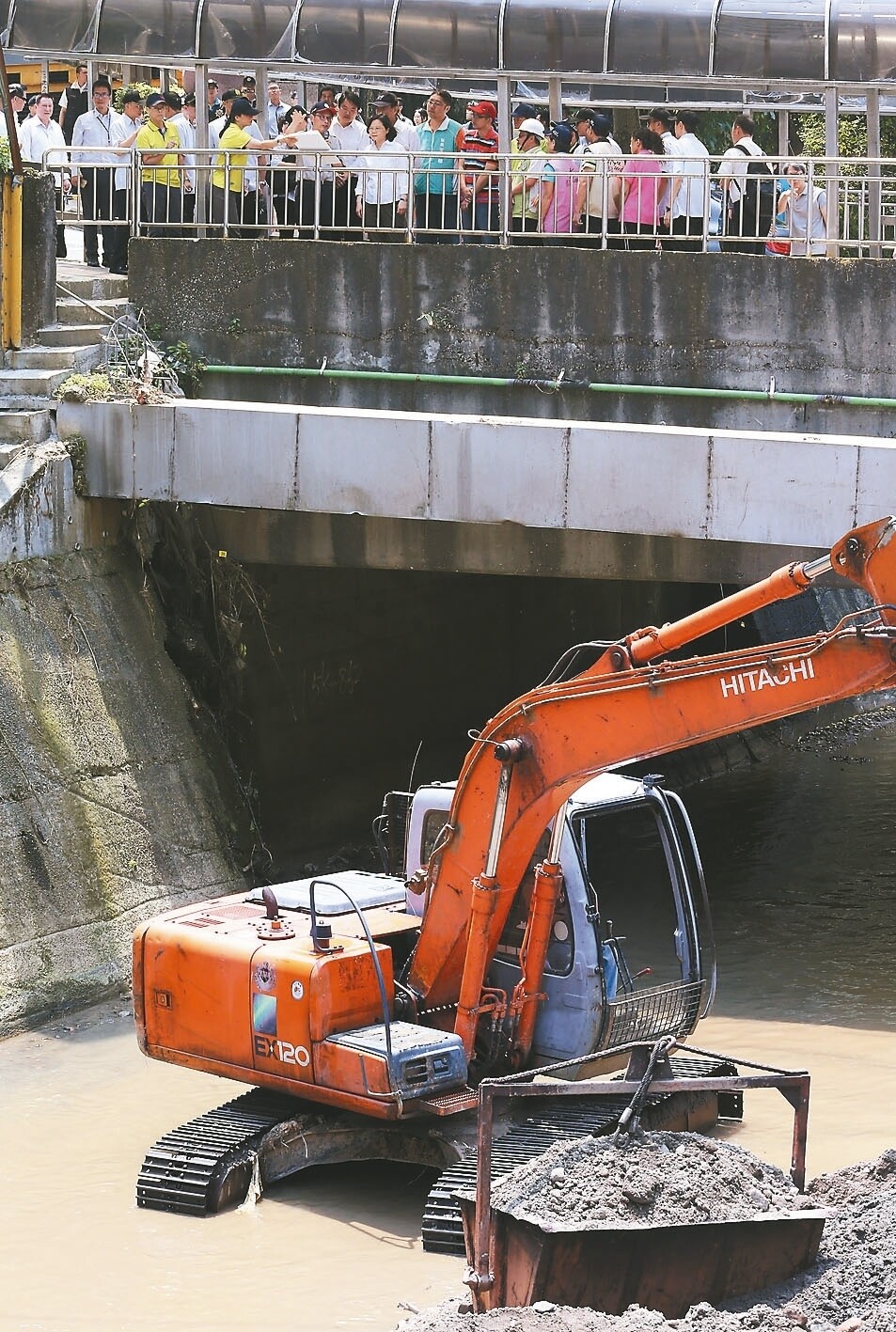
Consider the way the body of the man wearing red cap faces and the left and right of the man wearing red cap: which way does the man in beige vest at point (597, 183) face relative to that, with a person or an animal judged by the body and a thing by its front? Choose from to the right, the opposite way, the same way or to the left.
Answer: to the right

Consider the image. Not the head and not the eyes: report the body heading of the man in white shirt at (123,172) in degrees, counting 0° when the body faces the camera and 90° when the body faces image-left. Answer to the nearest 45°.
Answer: approximately 315°

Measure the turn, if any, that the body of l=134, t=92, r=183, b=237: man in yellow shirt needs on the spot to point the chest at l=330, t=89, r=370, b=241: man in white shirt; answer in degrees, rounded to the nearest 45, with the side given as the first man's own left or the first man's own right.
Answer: approximately 45° to the first man's own left

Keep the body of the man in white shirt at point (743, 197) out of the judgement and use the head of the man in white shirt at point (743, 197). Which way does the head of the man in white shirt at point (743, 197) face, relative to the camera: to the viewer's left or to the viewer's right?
to the viewer's left

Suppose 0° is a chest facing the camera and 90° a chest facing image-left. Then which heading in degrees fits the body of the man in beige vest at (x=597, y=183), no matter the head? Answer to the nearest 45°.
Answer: approximately 135°

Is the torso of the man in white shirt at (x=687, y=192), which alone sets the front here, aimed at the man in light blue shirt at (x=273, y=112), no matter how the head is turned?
yes

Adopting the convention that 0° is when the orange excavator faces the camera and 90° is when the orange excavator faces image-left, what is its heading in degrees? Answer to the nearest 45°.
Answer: approximately 315°

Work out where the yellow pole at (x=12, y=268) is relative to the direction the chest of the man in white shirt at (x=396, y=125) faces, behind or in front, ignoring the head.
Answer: in front

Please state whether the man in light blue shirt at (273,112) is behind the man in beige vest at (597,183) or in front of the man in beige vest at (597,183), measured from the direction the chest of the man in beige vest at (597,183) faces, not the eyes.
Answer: in front

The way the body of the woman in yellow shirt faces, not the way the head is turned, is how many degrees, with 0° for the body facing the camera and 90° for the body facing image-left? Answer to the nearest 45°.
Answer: approximately 270°

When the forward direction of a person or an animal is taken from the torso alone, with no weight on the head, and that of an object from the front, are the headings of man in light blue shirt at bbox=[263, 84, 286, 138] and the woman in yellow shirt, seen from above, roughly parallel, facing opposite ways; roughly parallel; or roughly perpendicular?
roughly perpendicular
